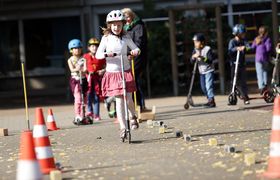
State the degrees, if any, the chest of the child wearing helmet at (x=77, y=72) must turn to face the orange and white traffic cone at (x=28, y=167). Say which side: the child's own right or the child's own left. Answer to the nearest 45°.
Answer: approximately 45° to the child's own right

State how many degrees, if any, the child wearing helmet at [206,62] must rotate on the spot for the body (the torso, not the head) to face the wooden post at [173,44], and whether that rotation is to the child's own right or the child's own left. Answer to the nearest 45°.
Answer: approximately 135° to the child's own right

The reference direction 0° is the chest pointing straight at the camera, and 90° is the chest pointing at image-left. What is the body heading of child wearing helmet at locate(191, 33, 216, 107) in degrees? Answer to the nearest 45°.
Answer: approximately 45°

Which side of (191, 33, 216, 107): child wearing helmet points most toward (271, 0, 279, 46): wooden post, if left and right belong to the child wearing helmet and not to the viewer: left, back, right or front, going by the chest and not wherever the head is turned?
back

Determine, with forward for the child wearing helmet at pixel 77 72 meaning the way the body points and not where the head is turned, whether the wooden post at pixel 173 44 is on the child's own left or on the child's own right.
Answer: on the child's own left

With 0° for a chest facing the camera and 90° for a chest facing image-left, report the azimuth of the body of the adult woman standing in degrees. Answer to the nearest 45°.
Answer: approximately 45°

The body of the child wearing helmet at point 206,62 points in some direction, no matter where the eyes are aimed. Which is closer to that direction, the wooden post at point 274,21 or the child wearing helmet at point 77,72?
the child wearing helmet

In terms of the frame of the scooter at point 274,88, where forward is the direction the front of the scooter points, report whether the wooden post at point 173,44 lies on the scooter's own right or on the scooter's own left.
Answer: on the scooter's own right

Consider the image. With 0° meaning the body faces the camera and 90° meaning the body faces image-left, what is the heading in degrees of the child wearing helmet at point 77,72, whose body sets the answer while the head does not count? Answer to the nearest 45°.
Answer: approximately 315°
